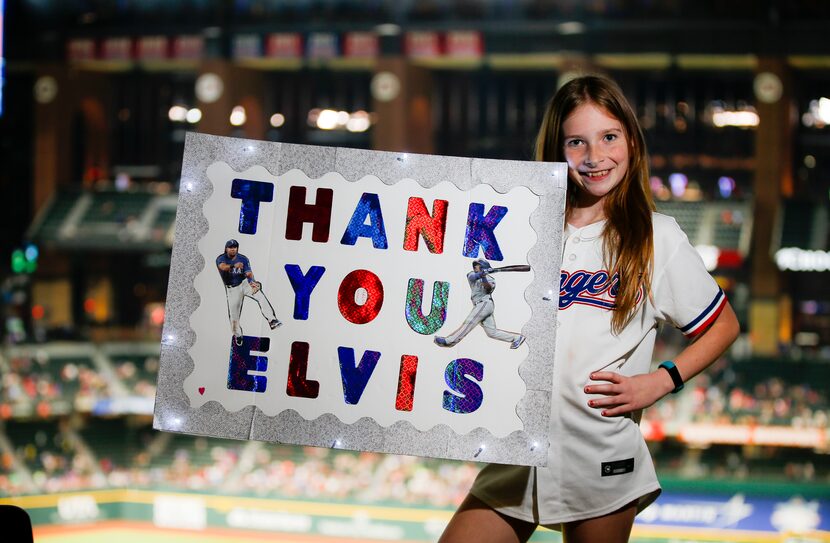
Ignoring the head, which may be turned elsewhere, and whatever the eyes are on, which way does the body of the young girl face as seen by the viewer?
toward the camera
